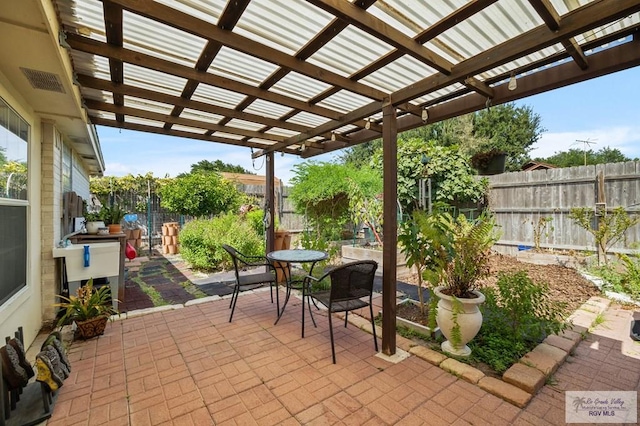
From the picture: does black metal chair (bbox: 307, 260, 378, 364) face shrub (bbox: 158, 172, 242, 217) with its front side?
yes

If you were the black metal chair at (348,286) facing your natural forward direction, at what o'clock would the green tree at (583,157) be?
The green tree is roughly at 3 o'clock from the black metal chair.

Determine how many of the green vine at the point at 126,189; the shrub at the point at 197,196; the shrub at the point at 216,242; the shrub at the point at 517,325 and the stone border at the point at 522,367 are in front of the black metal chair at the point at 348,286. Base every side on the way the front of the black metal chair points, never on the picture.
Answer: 3

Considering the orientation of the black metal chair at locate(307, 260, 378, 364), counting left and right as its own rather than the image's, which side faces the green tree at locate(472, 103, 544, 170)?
right

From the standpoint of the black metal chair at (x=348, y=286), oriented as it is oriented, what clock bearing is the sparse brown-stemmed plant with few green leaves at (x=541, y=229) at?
The sparse brown-stemmed plant with few green leaves is roughly at 3 o'clock from the black metal chair.

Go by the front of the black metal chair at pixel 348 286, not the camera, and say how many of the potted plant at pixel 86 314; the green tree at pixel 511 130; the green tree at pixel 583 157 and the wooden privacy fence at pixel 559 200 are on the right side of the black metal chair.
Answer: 3

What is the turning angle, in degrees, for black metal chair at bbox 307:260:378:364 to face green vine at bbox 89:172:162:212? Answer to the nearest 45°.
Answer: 0° — it already faces it

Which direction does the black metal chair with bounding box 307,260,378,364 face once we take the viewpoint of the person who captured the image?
facing away from the viewer and to the left of the viewer

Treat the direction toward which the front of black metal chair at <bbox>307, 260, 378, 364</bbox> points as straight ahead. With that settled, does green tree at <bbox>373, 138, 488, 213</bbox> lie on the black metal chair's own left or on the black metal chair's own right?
on the black metal chair's own right

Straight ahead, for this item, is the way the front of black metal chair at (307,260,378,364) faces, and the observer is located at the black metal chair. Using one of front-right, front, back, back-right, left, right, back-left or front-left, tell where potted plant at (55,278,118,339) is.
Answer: front-left

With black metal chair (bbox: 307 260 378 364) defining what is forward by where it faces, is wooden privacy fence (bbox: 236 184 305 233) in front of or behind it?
in front

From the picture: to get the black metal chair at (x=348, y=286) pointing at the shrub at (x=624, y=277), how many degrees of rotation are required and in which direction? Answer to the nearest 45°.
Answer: approximately 90° to its right

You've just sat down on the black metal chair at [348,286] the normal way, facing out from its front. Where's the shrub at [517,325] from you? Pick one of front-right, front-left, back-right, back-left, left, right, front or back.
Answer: back-right

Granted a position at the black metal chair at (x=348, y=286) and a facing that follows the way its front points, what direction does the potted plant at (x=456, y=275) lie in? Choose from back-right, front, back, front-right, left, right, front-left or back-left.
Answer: back-right

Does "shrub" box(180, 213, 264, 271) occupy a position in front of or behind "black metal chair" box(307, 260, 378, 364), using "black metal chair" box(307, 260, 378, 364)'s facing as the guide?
in front

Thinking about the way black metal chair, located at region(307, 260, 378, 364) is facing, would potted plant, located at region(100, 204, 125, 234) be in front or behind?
in front

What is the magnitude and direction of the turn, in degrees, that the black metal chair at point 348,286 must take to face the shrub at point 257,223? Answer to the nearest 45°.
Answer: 0° — it already faces it
